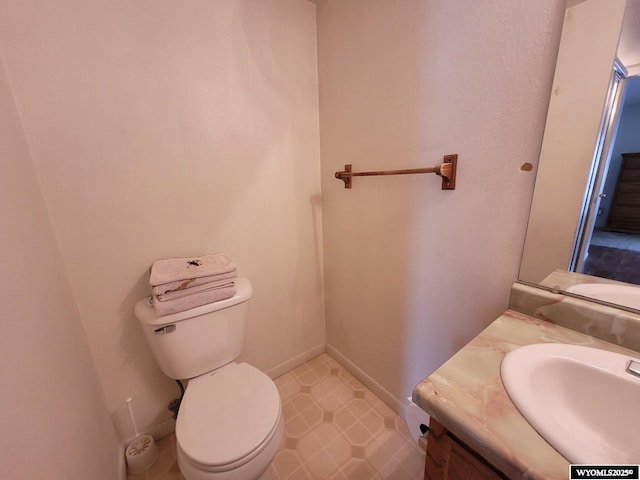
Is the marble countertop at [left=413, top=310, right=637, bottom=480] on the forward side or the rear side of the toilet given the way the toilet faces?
on the forward side

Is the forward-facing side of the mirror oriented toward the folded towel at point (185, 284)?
no

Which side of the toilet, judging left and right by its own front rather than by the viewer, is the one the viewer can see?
front

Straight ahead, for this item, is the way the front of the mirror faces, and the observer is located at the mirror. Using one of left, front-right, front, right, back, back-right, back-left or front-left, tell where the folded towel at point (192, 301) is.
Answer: front-right

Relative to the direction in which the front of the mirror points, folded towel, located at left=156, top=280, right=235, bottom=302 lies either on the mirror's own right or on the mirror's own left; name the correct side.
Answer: on the mirror's own right

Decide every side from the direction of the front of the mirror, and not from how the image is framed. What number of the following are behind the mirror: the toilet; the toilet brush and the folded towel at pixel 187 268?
0
